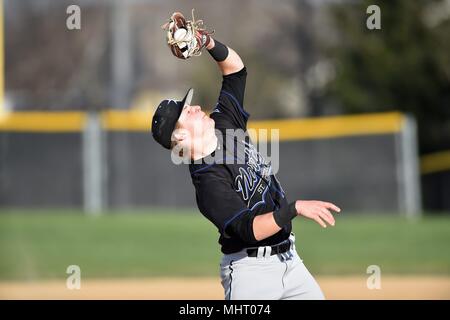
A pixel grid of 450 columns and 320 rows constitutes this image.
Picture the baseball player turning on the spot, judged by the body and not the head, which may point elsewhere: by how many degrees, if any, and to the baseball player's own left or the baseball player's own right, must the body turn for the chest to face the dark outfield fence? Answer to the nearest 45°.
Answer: approximately 135° to the baseball player's own left

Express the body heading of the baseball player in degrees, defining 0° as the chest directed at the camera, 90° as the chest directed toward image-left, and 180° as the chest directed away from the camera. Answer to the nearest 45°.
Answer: approximately 315°
